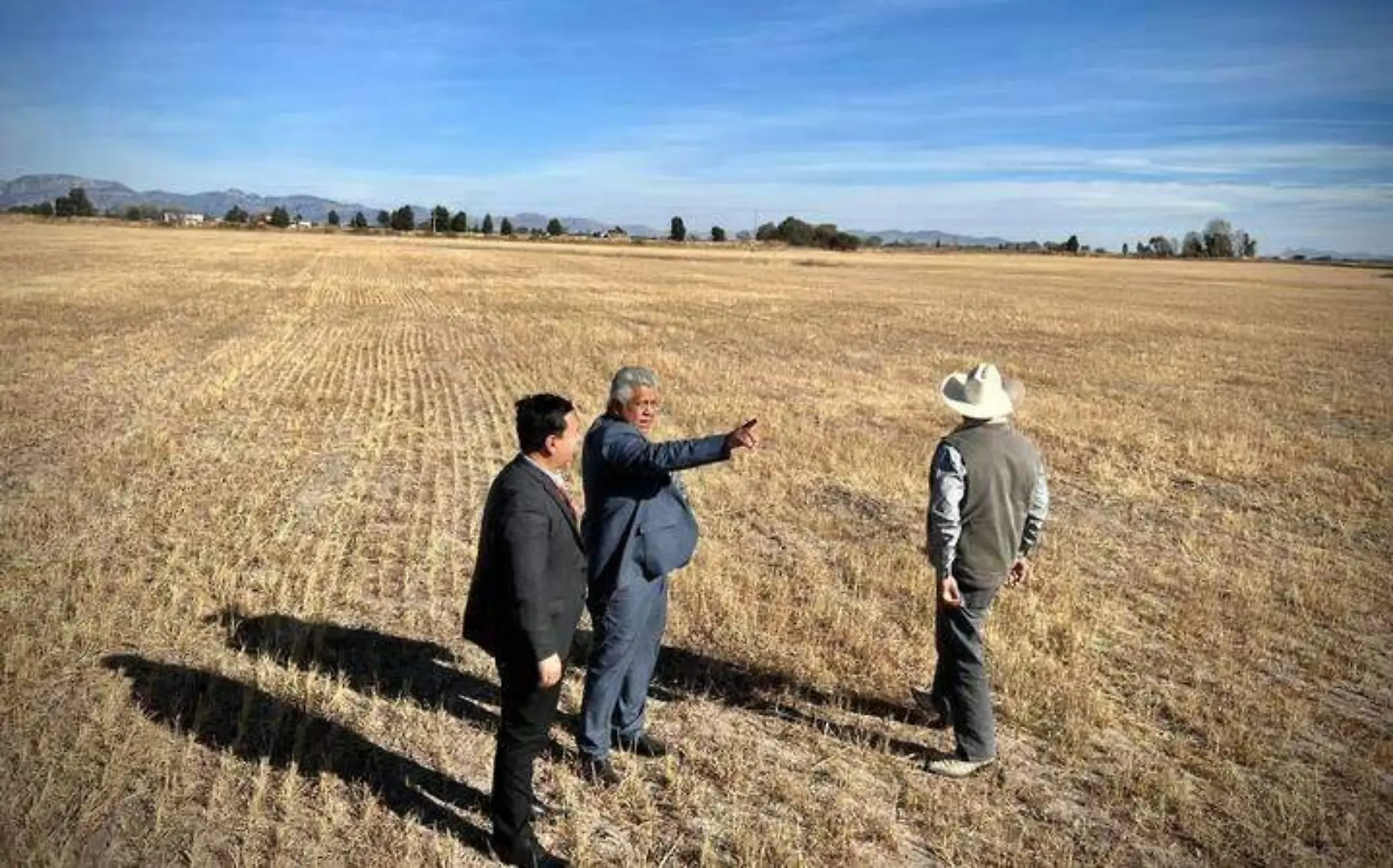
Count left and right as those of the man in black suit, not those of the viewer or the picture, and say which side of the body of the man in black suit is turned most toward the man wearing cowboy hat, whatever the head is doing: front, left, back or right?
front

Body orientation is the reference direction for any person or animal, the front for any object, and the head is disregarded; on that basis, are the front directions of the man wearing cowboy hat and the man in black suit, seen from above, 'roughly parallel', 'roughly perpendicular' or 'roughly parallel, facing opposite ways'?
roughly perpendicular

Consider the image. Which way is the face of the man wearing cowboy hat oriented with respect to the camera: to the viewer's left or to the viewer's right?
to the viewer's left

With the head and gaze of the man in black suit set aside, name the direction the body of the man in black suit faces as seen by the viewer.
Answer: to the viewer's right

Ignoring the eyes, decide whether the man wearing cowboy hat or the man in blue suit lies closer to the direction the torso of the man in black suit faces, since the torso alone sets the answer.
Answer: the man wearing cowboy hat

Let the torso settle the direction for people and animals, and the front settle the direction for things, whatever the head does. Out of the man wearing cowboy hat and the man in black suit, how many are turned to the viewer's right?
1

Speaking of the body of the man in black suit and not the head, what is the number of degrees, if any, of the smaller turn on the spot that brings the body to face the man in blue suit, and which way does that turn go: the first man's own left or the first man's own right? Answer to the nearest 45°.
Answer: approximately 45° to the first man's own left

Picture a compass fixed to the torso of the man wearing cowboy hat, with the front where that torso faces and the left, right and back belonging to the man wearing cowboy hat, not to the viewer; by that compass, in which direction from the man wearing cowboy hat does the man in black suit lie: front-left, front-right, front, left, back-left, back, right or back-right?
left

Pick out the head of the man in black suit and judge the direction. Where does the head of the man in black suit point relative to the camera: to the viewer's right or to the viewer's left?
to the viewer's right

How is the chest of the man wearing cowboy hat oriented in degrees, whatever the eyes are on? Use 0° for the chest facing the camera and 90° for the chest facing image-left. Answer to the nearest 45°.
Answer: approximately 135°

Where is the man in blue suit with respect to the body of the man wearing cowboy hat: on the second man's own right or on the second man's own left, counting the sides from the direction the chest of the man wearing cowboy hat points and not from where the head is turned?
on the second man's own left
